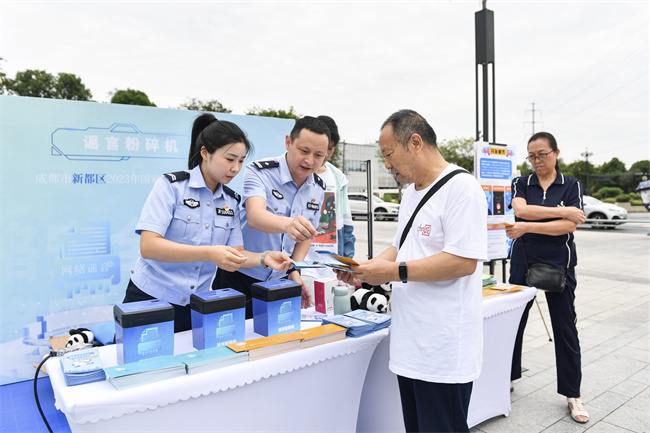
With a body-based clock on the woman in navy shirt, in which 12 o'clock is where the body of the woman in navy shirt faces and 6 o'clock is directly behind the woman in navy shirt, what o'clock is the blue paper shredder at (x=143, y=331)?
The blue paper shredder is roughly at 1 o'clock from the woman in navy shirt.

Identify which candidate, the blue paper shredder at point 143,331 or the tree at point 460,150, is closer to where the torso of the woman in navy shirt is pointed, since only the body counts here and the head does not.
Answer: the blue paper shredder

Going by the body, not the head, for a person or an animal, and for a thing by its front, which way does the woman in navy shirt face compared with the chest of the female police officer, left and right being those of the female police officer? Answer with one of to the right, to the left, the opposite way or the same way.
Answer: to the right

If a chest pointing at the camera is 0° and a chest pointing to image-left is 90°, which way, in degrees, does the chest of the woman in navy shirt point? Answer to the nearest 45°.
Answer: approximately 0°

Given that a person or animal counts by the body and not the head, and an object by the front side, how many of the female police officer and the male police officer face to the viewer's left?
0

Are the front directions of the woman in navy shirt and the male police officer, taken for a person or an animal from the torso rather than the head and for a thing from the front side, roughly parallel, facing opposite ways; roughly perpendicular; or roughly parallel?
roughly perpendicular

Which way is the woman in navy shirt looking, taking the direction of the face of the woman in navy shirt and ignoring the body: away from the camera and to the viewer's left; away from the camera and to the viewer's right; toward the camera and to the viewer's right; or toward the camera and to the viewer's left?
toward the camera and to the viewer's left

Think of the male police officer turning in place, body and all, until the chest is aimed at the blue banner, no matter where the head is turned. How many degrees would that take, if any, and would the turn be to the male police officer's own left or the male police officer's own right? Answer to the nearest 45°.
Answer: approximately 180°

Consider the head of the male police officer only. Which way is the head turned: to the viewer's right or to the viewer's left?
to the viewer's right

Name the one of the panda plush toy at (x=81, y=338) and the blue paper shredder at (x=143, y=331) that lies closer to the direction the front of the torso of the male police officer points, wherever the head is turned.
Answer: the blue paper shredder

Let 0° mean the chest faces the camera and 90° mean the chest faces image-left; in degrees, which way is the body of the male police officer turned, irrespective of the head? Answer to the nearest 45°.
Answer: approximately 315°

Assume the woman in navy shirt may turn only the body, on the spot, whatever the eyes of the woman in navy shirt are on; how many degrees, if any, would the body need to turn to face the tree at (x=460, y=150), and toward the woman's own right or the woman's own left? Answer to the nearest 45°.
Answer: approximately 180°

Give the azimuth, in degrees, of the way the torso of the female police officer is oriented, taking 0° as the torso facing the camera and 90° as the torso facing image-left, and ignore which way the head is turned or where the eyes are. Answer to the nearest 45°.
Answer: approximately 315°
